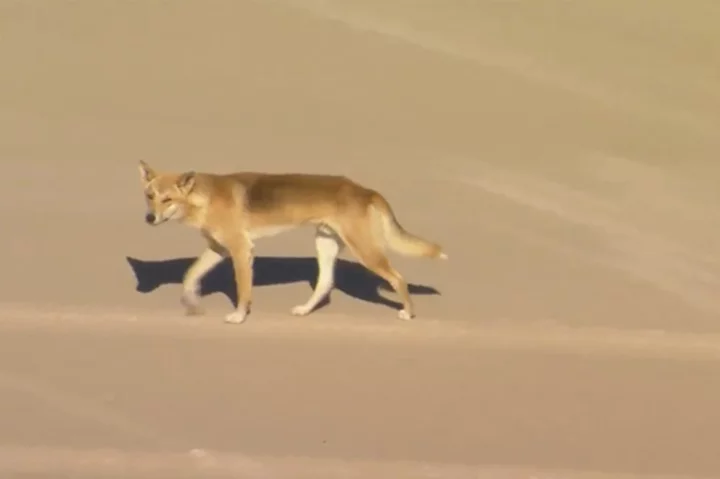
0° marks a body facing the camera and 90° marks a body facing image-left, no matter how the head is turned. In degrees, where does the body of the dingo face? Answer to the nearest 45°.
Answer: approximately 90°
